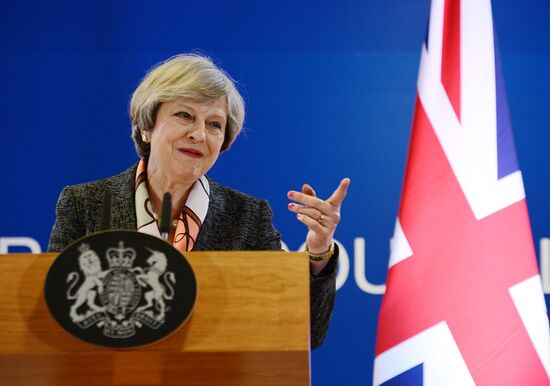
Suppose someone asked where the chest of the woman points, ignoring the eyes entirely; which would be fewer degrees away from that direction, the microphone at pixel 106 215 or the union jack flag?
the microphone

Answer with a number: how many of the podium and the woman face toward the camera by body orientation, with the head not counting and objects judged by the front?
2

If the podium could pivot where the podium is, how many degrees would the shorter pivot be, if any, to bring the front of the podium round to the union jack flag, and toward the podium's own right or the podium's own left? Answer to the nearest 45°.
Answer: approximately 135° to the podium's own left

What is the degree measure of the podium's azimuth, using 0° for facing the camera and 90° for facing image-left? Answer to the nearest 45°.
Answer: approximately 0°

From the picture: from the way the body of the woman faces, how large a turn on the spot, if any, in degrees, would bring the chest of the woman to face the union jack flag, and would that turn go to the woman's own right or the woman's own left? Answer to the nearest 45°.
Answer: approximately 135° to the woman's own left

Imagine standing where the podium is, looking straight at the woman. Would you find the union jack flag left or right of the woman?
right

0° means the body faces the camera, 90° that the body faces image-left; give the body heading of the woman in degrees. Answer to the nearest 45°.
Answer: approximately 0°
